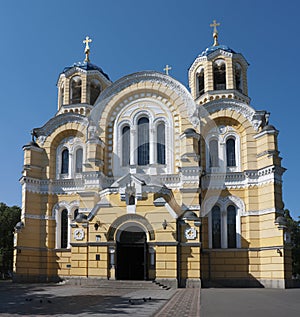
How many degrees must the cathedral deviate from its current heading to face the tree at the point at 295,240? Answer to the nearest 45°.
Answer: approximately 135° to its left

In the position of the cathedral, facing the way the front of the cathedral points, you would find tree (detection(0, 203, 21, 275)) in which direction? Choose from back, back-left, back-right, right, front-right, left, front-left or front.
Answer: back-right

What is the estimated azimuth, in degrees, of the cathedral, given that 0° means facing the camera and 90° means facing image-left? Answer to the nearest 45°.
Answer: approximately 0°
